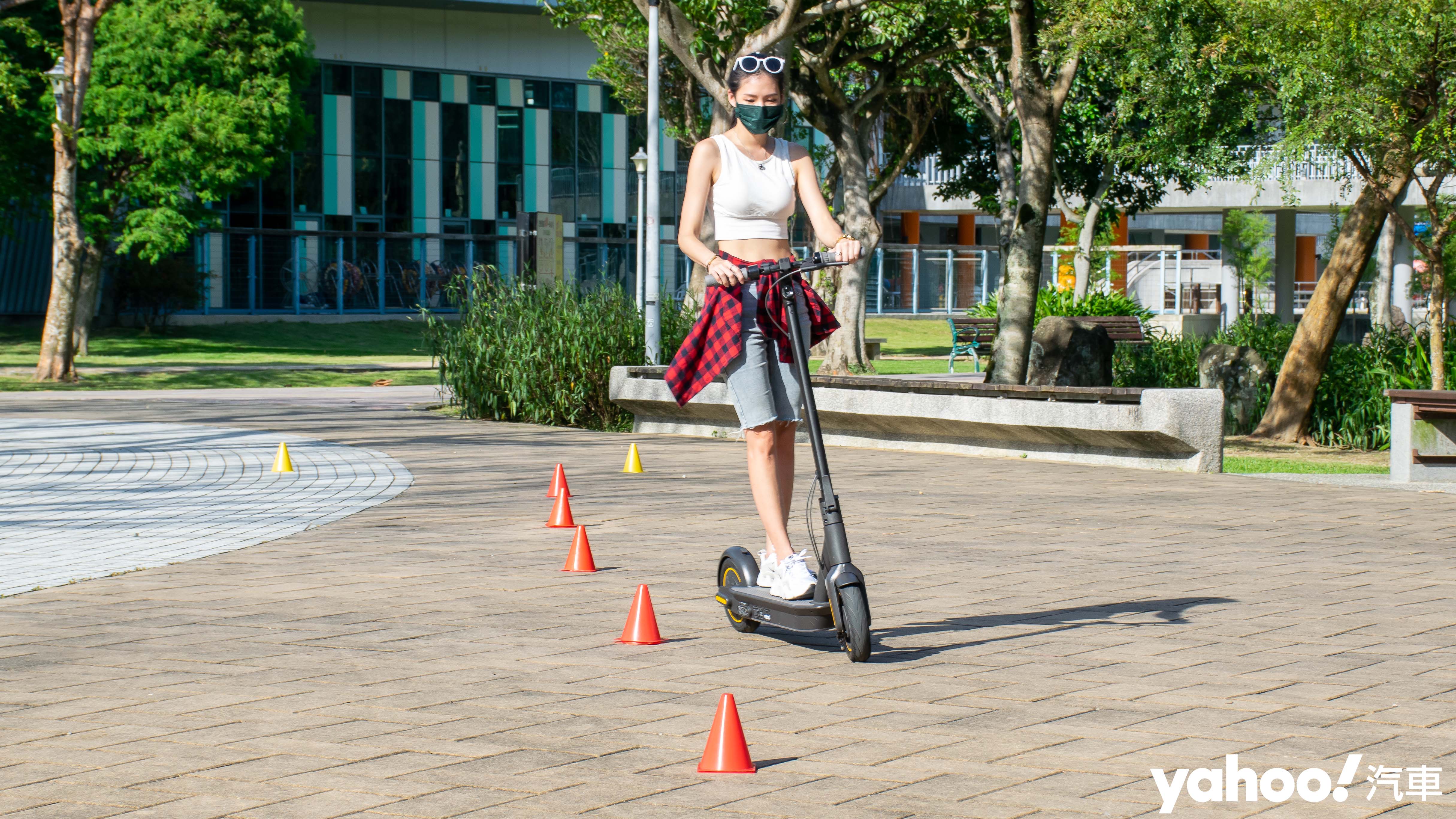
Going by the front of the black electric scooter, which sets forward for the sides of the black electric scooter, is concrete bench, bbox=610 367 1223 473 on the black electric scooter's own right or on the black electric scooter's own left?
on the black electric scooter's own left

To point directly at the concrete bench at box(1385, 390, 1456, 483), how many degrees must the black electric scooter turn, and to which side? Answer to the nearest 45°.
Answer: approximately 90° to its left

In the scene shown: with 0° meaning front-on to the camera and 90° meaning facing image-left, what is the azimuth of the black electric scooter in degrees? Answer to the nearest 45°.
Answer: approximately 315°

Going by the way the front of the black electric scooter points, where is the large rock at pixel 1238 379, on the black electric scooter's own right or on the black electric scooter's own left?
on the black electric scooter's own left

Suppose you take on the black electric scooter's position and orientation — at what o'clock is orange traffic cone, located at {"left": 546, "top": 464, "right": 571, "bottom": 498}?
The orange traffic cone is roughly at 7 o'clock from the black electric scooter.

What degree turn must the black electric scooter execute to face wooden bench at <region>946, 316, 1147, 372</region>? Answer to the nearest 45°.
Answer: approximately 135° to its left

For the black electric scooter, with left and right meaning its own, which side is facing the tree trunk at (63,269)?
back

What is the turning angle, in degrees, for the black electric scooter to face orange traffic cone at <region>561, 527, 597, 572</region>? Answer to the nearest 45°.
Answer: approximately 180°

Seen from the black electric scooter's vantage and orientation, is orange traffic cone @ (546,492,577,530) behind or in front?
behind

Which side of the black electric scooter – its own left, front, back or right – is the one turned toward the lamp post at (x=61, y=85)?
back
